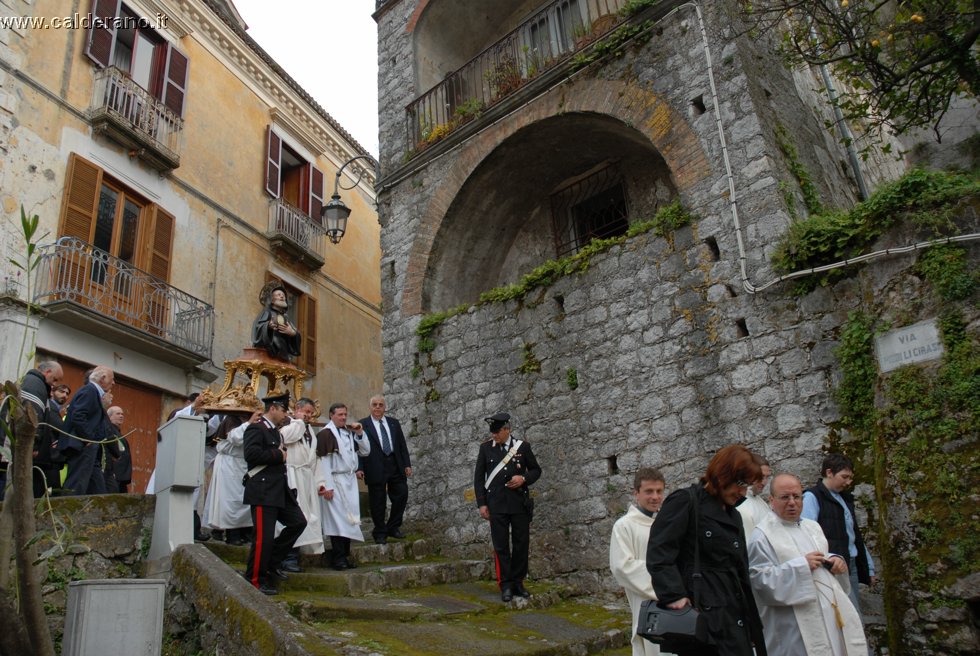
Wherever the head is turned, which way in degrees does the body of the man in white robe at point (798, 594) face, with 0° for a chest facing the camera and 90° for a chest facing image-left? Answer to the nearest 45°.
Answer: approximately 315°

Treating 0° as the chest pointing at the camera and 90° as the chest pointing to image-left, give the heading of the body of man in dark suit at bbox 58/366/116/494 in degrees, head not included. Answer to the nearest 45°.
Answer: approximately 270°

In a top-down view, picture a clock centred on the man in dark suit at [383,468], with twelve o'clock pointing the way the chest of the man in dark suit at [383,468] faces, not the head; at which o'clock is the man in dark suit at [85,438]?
the man in dark suit at [85,438] is roughly at 2 o'clock from the man in dark suit at [383,468].

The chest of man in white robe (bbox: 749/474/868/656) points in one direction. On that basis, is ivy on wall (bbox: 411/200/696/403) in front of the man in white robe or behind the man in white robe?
behind

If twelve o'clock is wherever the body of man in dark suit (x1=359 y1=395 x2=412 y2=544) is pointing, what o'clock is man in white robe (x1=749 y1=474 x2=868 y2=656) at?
The man in white robe is roughly at 11 o'clock from the man in dark suit.

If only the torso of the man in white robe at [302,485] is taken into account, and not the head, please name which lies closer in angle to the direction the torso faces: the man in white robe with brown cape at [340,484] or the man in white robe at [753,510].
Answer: the man in white robe at [753,510]

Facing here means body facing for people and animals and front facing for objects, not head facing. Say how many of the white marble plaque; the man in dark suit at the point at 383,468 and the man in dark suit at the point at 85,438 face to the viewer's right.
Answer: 1
